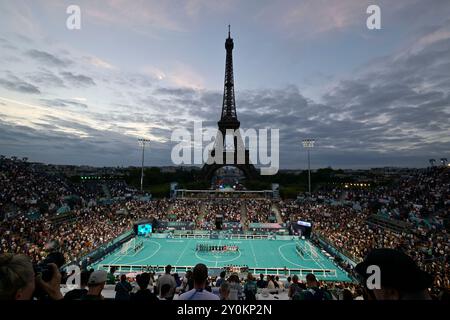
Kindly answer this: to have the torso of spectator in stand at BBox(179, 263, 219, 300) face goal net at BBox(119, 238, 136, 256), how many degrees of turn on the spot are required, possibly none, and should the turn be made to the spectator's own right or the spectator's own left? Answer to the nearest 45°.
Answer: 0° — they already face it

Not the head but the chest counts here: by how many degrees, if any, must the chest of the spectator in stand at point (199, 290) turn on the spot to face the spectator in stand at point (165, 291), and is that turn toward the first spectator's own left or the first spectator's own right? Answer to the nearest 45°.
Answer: approximately 45° to the first spectator's own left

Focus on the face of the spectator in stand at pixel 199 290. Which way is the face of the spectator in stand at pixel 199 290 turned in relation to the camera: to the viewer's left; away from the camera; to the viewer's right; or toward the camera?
away from the camera

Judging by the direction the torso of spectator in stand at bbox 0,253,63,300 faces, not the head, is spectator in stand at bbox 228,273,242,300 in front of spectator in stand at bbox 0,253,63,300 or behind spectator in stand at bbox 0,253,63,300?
in front

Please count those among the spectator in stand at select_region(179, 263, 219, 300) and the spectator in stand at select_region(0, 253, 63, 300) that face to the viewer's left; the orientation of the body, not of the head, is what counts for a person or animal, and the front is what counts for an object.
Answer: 0

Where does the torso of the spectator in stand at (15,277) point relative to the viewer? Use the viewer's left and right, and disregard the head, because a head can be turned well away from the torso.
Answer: facing away from the viewer and to the right of the viewer

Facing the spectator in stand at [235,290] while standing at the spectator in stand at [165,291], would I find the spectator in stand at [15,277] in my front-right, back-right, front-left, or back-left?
back-right

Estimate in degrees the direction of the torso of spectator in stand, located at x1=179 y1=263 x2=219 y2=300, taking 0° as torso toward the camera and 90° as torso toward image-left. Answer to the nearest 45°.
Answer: approximately 180°

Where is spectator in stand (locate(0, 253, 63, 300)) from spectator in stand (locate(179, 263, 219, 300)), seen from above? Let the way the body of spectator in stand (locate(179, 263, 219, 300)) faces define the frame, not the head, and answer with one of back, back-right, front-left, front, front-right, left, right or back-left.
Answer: back-left
